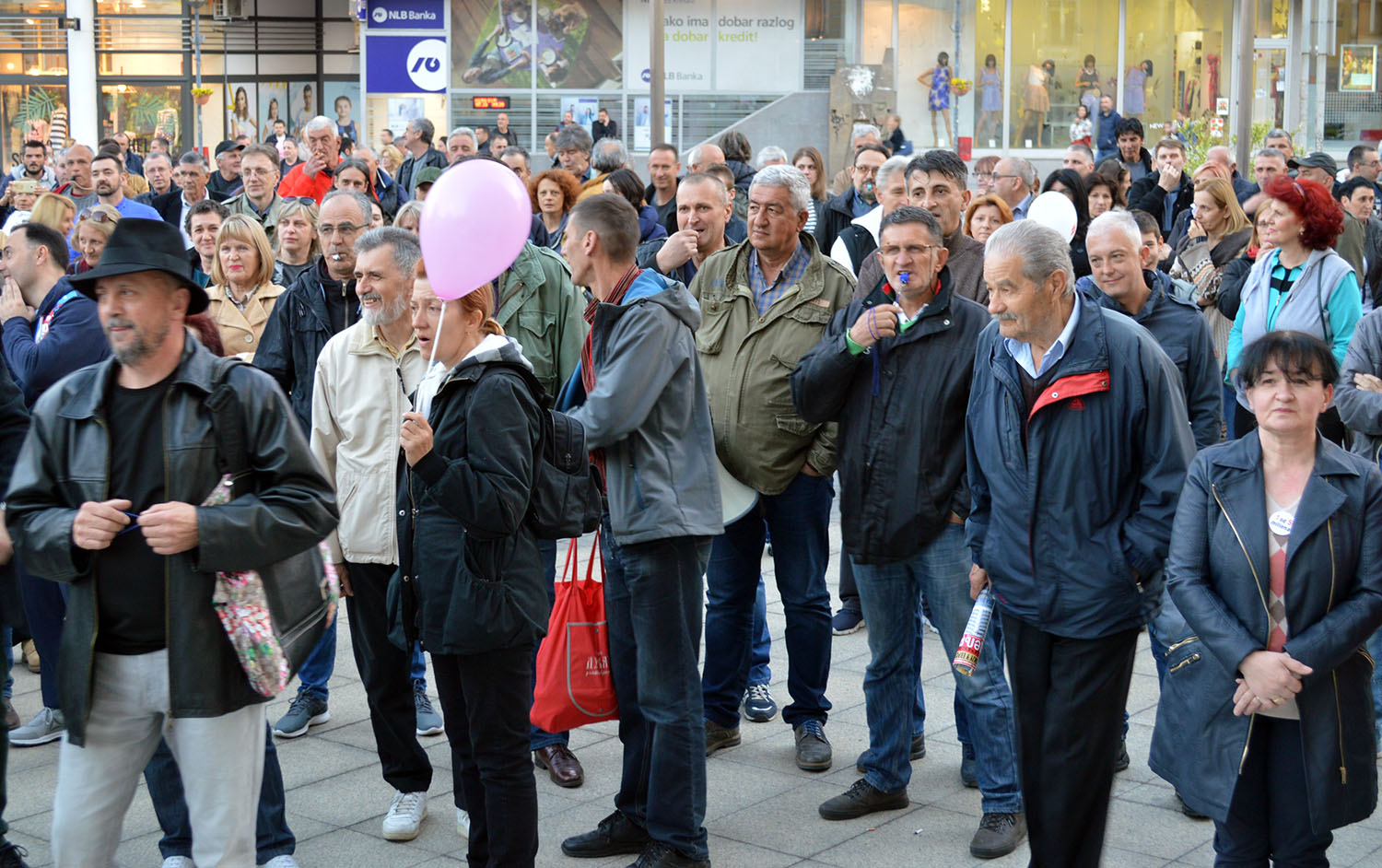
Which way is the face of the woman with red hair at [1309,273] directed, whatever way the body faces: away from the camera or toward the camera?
toward the camera

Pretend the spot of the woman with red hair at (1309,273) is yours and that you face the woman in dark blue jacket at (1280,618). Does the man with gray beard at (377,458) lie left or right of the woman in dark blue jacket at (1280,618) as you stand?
right

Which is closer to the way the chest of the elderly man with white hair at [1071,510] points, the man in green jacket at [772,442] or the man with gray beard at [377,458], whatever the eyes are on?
the man with gray beard

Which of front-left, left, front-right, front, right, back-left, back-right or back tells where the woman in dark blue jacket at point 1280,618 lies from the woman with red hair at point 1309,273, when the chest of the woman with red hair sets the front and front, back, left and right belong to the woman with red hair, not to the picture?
front-left

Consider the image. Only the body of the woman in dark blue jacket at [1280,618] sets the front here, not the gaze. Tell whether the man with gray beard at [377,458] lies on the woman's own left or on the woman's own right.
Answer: on the woman's own right

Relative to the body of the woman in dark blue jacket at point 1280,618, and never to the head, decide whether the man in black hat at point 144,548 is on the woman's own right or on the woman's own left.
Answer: on the woman's own right

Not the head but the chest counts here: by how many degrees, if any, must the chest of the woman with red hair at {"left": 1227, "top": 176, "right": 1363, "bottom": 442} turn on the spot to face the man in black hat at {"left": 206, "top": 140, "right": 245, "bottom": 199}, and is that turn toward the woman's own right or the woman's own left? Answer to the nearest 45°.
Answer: approximately 90° to the woman's own right

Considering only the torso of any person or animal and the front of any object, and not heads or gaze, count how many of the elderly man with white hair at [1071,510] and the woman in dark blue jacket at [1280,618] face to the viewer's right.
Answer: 0

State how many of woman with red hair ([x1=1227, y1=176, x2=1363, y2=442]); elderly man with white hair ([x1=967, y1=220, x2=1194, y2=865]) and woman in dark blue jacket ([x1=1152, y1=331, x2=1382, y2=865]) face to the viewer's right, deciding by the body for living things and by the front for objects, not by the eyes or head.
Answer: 0

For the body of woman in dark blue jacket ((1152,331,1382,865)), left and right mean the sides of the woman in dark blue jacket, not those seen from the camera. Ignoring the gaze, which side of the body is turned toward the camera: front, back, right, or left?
front

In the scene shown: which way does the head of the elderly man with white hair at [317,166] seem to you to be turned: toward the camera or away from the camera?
toward the camera

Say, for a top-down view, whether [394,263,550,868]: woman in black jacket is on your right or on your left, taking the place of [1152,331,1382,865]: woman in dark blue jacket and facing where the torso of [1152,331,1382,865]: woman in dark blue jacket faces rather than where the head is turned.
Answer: on your right
